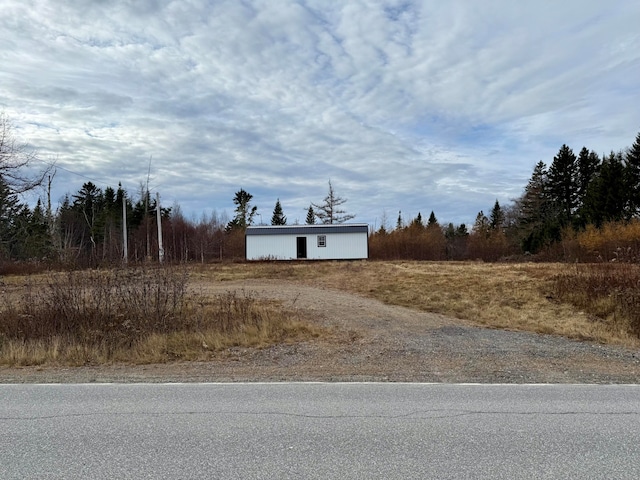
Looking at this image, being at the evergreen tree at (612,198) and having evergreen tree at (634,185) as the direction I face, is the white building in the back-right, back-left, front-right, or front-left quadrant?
back-right

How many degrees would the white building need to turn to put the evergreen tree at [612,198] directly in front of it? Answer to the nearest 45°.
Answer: approximately 90° to its left

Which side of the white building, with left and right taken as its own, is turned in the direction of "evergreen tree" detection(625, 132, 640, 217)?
left

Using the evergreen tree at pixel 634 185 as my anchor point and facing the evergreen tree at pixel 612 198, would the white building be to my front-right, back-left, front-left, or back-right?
front-left

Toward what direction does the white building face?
toward the camera
